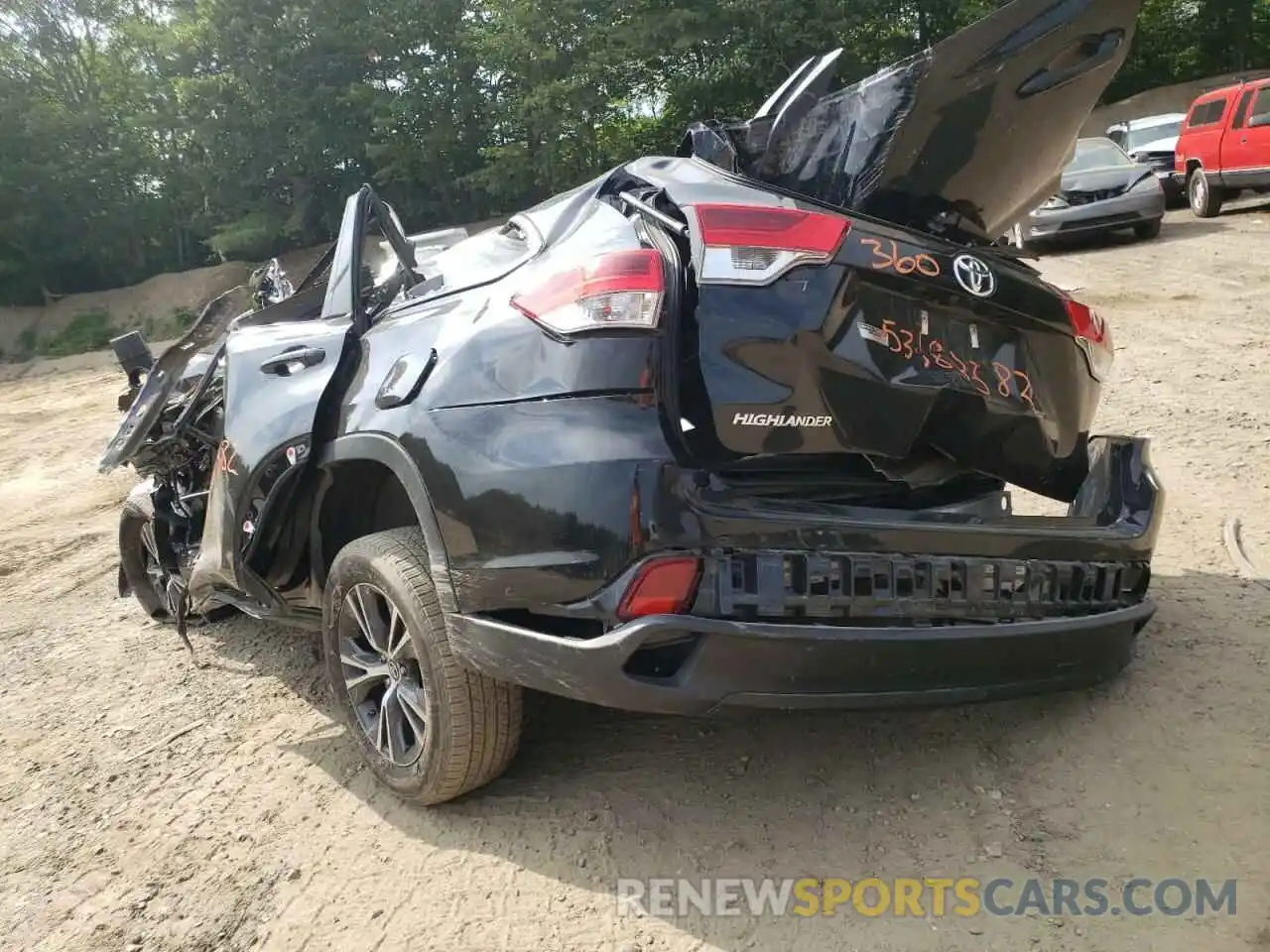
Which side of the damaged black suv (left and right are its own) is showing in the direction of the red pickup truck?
right

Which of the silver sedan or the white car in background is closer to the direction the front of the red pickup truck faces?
the silver sedan

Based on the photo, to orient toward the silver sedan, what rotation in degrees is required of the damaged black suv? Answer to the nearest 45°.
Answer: approximately 90° to its right

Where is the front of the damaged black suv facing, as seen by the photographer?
facing away from the viewer and to the left of the viewer
